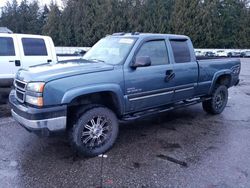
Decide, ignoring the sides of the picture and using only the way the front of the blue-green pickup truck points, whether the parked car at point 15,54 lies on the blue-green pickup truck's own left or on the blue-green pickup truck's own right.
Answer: on the blue-green pickup truck's own right

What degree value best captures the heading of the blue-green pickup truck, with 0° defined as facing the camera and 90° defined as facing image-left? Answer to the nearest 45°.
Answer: approximately 45°
